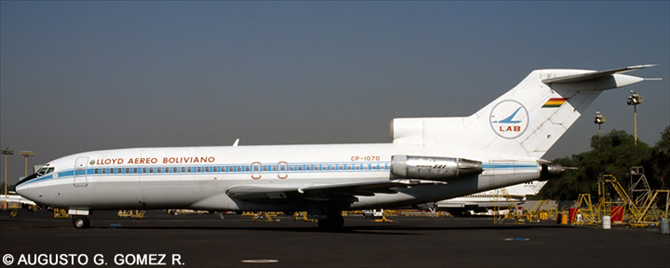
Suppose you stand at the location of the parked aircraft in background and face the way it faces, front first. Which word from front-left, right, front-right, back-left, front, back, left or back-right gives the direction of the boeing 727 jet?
left

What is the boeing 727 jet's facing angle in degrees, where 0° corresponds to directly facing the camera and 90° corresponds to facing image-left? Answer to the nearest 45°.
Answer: approximately 90°

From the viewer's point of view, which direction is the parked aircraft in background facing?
to the viewer's left

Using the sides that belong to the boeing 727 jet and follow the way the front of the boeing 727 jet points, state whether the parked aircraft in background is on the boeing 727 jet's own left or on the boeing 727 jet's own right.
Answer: on the boeing 727 jet's own right

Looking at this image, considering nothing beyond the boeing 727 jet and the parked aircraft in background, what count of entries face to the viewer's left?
2

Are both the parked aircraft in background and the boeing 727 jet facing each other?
no

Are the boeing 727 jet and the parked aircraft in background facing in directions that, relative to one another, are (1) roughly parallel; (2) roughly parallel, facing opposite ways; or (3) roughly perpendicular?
roughly parallel
